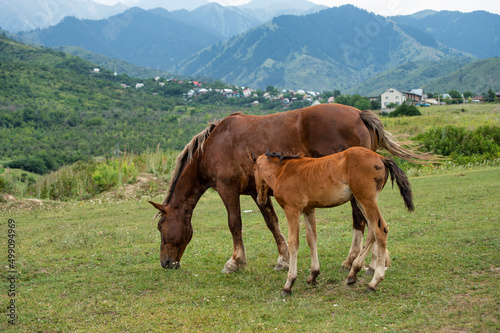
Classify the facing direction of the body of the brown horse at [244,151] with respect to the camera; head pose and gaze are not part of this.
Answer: to the viewer's left

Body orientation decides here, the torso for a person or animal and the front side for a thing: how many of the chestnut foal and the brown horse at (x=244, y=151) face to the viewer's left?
2

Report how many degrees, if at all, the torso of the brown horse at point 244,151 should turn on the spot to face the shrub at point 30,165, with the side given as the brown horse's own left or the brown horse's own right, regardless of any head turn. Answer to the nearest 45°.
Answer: approximately 45° to the brown horse's own right

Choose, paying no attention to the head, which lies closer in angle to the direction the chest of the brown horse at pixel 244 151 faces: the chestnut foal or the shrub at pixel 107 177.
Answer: the shrub

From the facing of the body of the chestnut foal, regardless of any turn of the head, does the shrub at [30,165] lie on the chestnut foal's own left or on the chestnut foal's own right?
on the chestnut foal's own right

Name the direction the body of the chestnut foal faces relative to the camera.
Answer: to the viewer's left

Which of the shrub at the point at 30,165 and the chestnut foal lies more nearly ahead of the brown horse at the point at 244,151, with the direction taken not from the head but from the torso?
the shrub

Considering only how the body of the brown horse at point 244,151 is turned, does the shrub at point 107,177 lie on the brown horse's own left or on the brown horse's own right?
on the brown horse's own right
